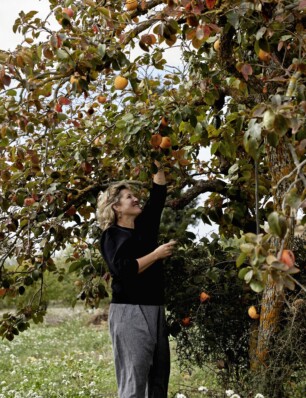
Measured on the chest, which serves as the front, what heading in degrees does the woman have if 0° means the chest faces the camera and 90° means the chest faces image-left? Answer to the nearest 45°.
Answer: approximately 315°
